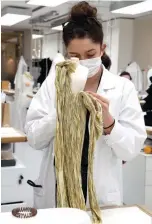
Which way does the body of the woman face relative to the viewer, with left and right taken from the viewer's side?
facing the viewer

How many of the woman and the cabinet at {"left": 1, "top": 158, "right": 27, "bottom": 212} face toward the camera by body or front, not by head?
2

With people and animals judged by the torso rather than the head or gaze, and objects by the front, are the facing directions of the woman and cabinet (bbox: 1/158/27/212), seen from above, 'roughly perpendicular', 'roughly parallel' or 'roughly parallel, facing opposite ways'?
roughly parallel

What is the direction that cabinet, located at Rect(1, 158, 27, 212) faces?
toward the camera

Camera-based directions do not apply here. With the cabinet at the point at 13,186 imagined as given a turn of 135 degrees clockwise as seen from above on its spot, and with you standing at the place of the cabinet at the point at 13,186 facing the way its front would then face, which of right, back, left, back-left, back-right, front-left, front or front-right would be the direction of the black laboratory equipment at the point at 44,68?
front-right

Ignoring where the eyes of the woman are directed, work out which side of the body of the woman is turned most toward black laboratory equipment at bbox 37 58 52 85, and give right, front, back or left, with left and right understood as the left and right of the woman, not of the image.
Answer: back

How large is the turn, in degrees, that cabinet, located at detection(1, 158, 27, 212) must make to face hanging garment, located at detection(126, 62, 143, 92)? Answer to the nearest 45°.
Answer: approximately 135° to its left
